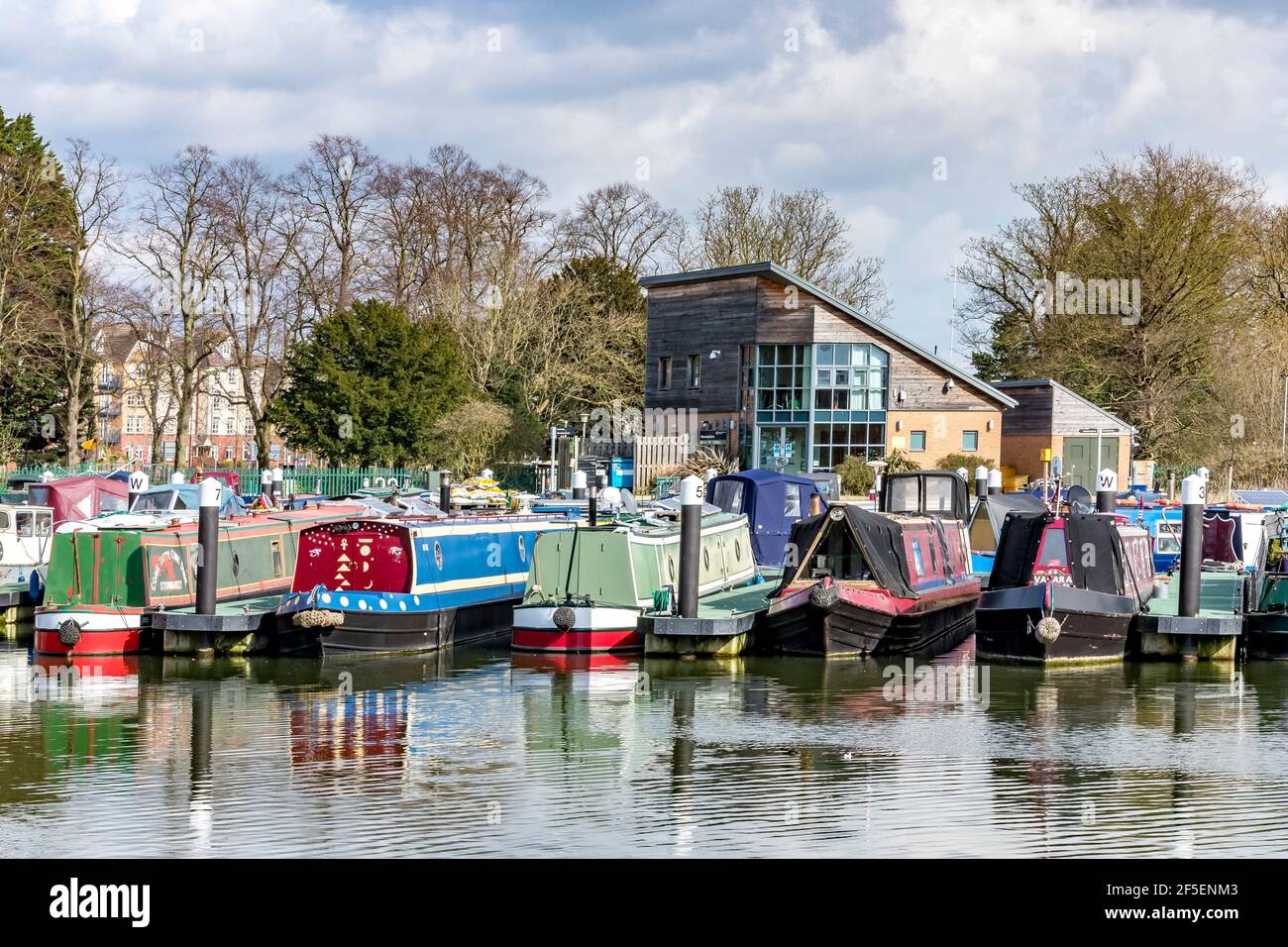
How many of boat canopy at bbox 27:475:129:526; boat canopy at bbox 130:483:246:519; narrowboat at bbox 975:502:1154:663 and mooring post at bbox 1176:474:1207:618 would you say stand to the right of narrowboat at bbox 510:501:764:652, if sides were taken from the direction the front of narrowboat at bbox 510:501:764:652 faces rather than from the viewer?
2

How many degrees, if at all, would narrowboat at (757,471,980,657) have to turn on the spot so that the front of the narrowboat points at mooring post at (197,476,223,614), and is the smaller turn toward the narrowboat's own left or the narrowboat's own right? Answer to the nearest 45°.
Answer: approximately 45° to the narrowboat's own right

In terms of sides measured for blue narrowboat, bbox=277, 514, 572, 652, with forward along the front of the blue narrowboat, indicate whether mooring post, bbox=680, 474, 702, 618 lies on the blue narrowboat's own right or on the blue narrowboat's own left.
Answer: on the blue narrowboat's own left

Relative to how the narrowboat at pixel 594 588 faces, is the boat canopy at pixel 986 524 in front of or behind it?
behind

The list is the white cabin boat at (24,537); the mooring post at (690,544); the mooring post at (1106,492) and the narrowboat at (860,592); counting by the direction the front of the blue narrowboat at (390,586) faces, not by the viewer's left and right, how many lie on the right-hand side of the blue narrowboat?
1

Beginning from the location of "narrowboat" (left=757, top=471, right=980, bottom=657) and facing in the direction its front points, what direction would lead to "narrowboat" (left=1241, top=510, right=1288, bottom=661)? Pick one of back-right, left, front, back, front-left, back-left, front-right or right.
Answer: back-left

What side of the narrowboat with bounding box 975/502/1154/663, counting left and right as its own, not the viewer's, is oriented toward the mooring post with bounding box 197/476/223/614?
right

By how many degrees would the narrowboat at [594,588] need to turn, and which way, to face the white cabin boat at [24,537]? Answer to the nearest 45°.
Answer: approximately 90° to its right

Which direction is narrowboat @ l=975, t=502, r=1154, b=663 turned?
toward the camera

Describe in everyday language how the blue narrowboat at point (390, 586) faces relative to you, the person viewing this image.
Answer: facing the viewer and to the left of the viewer

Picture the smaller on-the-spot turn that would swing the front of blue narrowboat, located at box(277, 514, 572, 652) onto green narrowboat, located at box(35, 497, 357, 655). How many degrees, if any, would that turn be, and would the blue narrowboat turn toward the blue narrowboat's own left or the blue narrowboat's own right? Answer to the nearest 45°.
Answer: approximately 45° to the blue narrowboat's own right
